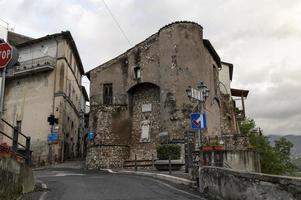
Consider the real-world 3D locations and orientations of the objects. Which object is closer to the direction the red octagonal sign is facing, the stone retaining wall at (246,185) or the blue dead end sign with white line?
the stone retaining wall

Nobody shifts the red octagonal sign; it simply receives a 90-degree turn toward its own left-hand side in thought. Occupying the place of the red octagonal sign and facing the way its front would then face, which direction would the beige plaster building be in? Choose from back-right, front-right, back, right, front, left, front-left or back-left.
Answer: left

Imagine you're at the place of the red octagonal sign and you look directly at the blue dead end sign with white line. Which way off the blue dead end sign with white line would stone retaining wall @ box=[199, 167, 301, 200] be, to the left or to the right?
right

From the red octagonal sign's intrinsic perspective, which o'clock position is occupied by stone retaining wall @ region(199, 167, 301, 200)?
The stone retaining wall is roughly at 10 o'clock from the red octagonal sign.

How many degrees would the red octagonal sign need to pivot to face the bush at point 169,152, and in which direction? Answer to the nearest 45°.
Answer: approximately 135° to its left

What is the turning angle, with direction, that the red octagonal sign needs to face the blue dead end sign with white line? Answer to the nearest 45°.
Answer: approximately 90° to its left

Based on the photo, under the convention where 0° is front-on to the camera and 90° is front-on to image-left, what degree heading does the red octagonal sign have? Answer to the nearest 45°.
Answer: approximately 0°
